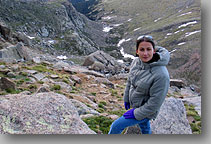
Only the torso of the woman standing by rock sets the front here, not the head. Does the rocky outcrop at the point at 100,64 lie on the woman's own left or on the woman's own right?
on the woman's own right

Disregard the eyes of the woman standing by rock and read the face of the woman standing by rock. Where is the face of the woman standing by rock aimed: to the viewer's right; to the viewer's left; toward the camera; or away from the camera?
toward the camera

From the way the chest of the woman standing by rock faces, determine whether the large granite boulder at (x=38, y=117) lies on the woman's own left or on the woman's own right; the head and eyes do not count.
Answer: on the woman's own right

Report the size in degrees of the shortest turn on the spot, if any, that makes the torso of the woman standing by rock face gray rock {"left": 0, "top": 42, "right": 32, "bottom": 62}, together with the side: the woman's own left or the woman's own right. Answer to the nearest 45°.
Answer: approximately 90° to the woman's own right

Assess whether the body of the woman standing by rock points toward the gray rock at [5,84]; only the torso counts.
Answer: no

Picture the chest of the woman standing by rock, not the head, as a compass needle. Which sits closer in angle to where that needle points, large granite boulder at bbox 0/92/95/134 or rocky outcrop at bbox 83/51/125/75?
the large granite boulder

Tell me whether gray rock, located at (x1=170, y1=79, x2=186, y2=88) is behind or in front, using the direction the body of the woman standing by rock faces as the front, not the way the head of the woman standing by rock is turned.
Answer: behind
